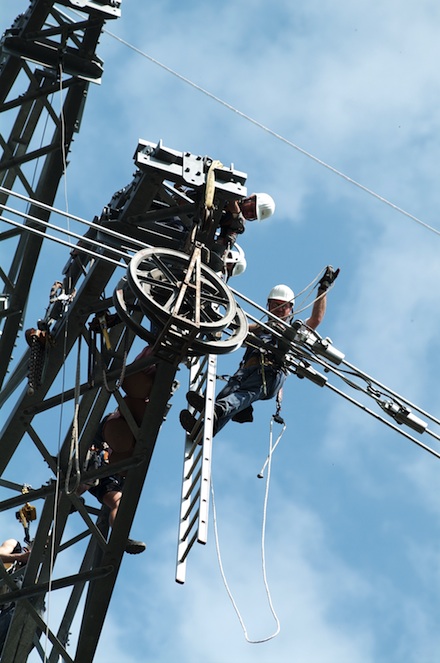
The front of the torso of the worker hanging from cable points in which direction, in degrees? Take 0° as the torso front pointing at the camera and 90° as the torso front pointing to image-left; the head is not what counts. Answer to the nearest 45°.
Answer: approximately 45°
